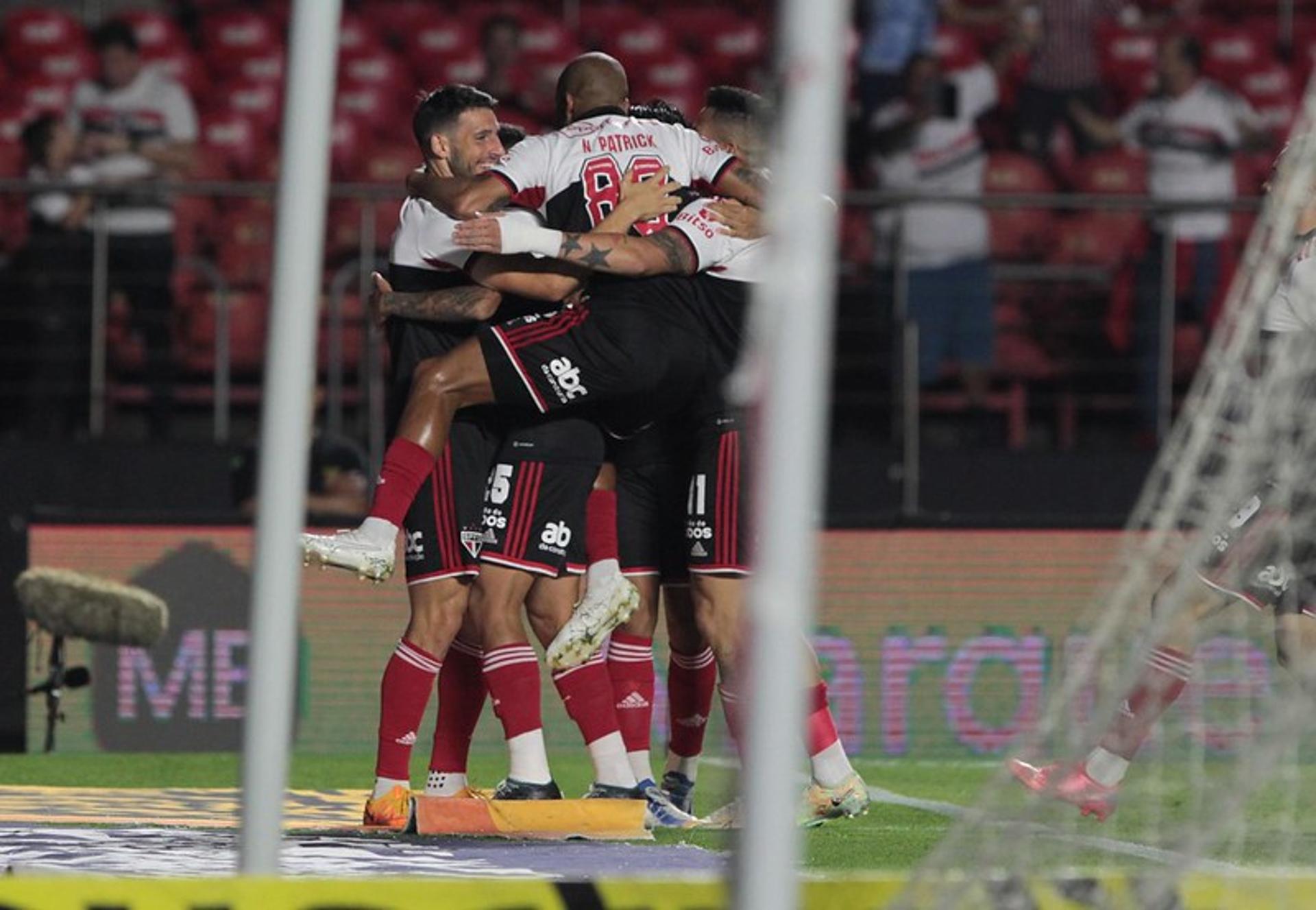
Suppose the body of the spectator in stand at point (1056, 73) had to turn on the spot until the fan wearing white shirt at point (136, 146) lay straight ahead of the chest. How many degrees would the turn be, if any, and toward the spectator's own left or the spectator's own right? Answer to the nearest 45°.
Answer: approximately 90° to the spectator's own right

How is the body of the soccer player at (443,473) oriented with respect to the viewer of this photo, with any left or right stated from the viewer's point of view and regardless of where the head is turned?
facing to the right of the viewer

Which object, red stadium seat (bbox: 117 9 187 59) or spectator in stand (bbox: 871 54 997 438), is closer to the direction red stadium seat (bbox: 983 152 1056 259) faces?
the spectator in stand

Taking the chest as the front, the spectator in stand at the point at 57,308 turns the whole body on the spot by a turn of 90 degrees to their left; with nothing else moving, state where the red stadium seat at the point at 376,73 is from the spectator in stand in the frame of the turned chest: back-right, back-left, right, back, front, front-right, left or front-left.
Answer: front

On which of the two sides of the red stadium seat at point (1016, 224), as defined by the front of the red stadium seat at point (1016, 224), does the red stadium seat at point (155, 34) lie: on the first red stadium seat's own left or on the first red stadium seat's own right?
on the first red stadium seat's own right

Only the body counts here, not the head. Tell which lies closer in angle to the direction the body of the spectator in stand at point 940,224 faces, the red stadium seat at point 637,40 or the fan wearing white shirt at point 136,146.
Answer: the fan wearing white shirt

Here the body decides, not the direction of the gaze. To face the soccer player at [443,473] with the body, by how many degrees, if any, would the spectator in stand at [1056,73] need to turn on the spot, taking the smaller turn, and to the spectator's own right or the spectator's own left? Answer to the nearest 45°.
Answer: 0° — they already face them
